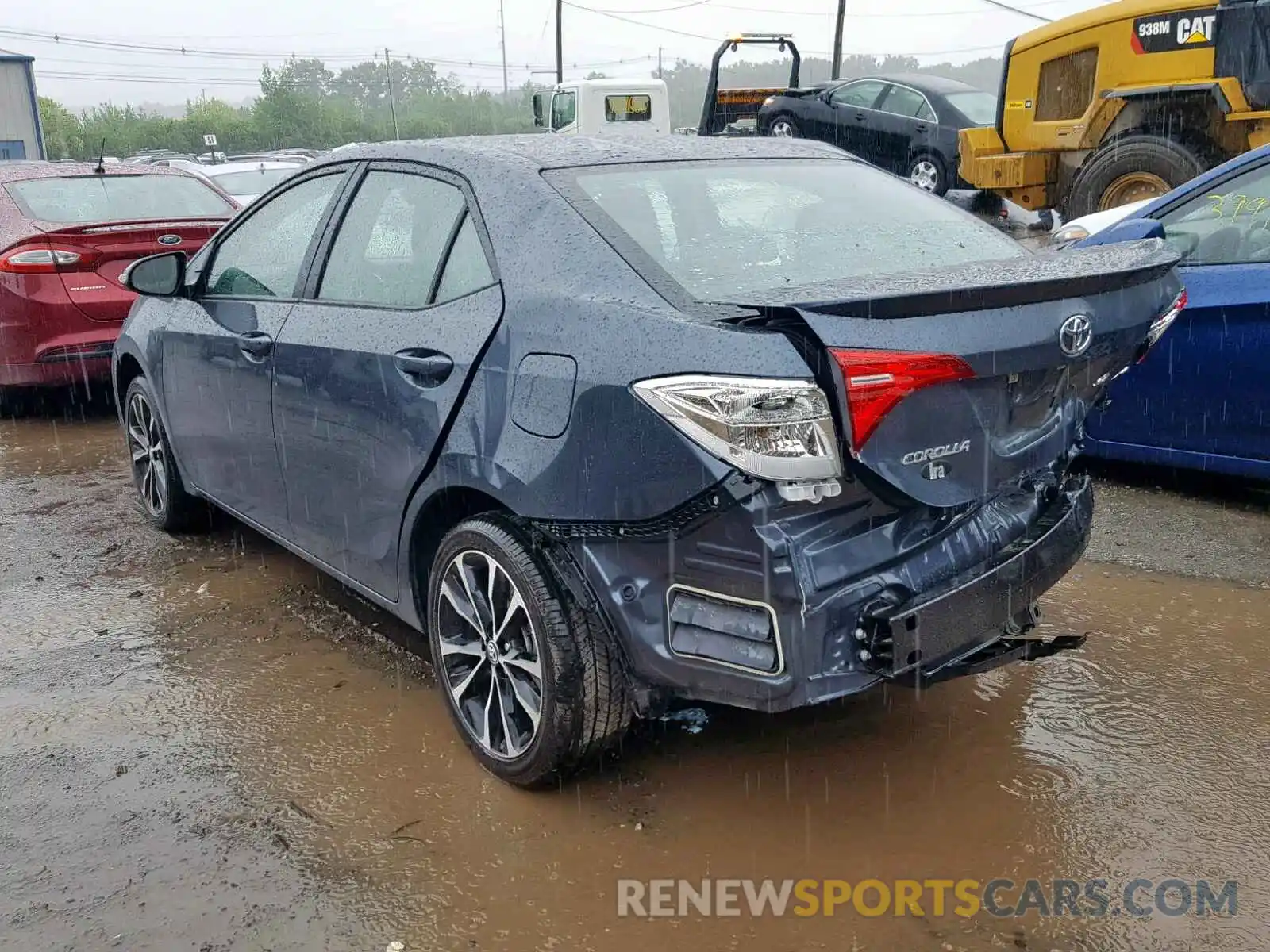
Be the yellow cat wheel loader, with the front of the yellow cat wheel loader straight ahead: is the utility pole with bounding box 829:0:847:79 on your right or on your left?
on your left

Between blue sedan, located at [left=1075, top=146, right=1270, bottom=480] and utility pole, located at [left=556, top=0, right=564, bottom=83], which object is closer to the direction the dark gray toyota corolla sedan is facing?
the utility pole

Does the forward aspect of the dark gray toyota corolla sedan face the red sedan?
yes

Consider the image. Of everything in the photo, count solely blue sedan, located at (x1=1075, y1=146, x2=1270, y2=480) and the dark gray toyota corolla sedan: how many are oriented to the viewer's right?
0

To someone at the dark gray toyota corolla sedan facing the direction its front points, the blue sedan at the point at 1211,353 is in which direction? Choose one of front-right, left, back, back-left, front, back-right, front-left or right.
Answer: right

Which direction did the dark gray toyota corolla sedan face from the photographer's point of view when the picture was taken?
facing away from the viewer and to the left of the viewer

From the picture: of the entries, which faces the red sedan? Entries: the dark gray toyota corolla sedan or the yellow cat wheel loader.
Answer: the dark gray toyota corolla sedan

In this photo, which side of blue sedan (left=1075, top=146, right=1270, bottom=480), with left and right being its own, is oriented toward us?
left

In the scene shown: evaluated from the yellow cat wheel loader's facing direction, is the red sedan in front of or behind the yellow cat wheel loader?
behind

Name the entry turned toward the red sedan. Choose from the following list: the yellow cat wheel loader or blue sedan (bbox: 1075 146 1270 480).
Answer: the blue sedan

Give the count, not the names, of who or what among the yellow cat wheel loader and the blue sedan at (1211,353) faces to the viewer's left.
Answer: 1

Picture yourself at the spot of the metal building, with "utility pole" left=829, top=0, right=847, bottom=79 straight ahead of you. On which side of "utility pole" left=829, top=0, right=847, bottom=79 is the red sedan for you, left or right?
right

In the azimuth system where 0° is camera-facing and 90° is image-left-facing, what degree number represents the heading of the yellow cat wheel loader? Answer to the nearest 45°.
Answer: approximately 270°

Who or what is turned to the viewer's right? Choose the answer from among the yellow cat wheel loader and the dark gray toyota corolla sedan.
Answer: the yellow cat wheel loader
